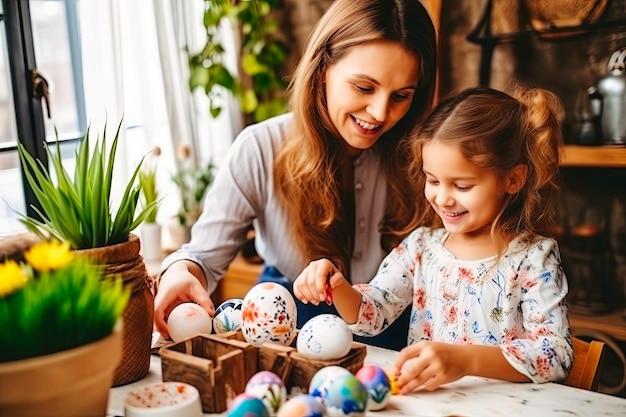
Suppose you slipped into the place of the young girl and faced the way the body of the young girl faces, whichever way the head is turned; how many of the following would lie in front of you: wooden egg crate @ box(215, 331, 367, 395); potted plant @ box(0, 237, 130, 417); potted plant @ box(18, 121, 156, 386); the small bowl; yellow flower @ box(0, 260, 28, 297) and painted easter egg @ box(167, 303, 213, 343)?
6

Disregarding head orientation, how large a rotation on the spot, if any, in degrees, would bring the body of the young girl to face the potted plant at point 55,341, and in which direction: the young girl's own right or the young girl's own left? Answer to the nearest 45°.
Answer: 0° — they already face it

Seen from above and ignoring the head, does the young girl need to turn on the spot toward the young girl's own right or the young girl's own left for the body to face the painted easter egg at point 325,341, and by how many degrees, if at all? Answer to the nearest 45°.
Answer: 0° — they already face it

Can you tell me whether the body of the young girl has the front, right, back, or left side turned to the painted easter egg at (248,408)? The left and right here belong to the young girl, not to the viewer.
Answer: front

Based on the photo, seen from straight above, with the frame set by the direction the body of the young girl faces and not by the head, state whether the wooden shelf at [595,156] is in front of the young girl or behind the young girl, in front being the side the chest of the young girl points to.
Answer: behind

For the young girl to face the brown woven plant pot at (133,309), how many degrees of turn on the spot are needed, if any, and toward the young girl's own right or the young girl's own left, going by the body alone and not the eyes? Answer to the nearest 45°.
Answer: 0° — they already face it

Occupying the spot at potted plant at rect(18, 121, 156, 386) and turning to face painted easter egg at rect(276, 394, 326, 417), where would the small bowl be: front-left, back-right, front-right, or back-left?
front-right

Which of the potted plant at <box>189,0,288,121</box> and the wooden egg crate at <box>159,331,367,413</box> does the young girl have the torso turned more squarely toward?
the wooden egg crate

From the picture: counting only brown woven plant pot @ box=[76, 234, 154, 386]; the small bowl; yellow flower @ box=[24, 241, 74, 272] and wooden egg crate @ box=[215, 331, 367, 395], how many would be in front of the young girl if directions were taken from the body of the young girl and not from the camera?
4

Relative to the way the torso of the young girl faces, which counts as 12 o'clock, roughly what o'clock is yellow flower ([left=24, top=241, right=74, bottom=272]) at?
The yellow flower is roughly at 12 o'clock from the young girl.

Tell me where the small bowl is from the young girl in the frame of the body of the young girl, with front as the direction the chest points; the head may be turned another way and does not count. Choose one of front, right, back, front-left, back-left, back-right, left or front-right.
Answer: front

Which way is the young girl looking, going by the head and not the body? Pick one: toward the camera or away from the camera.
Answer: toward the camera

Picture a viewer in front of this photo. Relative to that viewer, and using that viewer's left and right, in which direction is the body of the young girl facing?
facing the viewer and to the left of the viewer
